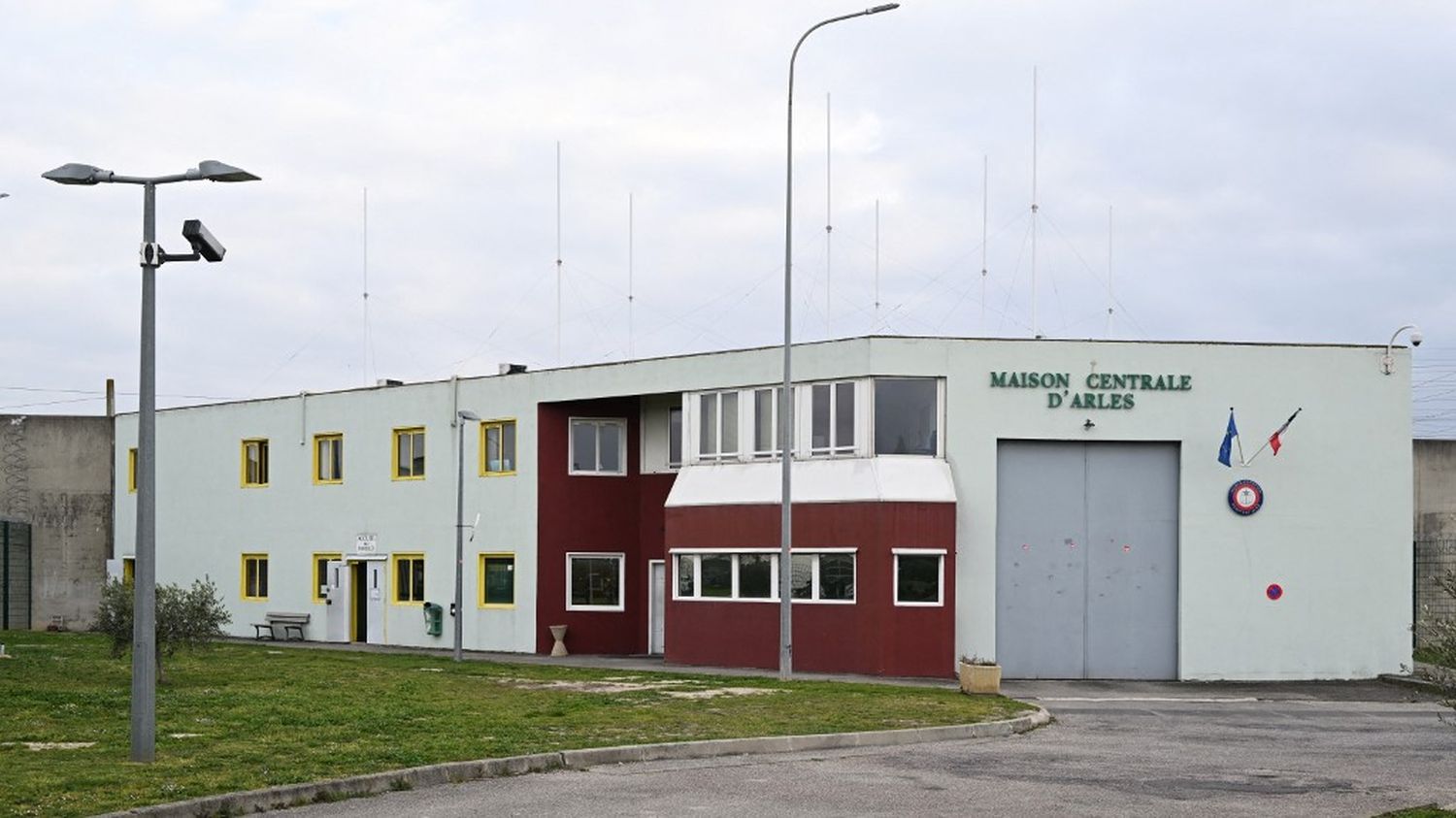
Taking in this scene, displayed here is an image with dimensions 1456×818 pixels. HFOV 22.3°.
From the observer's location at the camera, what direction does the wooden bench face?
facing the viewer and to the left of the viewer

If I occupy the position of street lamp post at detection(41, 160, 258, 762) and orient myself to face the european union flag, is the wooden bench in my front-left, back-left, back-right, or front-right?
front-left

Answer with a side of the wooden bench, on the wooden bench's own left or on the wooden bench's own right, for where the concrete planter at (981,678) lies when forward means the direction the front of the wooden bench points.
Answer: on the wooden bench's own left

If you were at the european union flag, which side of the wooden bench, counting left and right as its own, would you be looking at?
left

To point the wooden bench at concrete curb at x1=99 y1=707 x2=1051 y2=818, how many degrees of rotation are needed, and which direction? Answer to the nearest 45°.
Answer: approximately 45° to its left

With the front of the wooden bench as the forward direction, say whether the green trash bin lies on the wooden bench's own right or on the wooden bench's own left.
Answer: on the wooden bench's own left

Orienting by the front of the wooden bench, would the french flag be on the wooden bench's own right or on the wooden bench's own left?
on the wooden bench's own left

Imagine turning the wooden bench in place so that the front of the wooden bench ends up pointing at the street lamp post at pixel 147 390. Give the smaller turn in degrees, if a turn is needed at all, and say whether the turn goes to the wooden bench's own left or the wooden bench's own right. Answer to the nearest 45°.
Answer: approximately 45° to the wooden bench's own left

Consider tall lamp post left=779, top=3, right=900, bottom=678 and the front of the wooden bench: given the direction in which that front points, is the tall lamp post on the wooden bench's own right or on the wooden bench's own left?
on the wooden bench's own left

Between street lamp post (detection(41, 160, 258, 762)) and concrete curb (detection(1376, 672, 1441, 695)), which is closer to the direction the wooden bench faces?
the street lamp post

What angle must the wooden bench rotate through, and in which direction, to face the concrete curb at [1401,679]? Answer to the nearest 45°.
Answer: approximately 90° to its left
